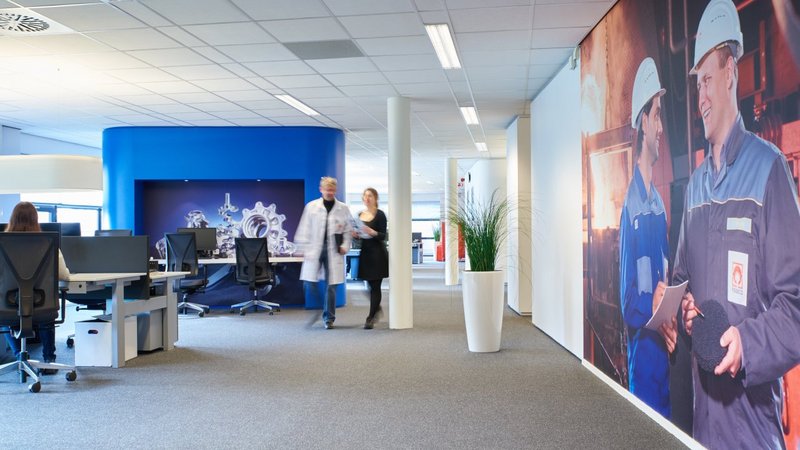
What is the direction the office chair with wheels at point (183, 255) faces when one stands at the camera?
facing away from the viewer and to the right of the viewer

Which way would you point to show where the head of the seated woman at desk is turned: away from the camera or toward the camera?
away from the camera

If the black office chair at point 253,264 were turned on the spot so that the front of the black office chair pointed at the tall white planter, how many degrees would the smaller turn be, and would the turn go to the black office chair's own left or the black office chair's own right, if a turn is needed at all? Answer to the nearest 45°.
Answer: approximately 90° to the black office chair's own right

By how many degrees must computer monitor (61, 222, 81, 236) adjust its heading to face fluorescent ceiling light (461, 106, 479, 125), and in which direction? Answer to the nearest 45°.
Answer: approximately 90° to its left

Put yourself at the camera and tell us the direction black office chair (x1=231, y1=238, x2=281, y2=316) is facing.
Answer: facing away from the viewer and to the right of the viewer

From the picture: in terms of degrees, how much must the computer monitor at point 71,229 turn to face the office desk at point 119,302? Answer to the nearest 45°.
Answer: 0° — it already faces it

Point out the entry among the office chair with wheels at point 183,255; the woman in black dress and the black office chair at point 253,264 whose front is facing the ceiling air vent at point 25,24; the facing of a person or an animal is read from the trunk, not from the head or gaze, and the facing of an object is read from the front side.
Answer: the woman in black dress

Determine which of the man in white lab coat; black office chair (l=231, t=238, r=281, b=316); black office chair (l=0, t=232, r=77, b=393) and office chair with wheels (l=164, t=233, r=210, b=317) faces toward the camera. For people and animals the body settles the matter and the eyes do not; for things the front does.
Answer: the man in white lab coat

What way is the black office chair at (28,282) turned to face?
away from the camera

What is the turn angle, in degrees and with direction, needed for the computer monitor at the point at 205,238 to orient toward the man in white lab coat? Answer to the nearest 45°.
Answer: approximately 45° to its left

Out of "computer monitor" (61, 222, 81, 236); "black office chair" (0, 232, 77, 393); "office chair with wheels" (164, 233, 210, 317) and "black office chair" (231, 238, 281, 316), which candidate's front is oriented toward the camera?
the computer monitor
